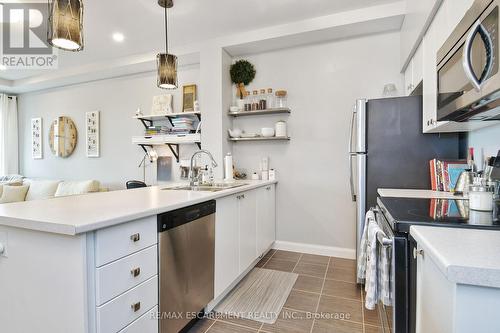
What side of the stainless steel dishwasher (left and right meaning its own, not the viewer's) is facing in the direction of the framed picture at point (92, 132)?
back

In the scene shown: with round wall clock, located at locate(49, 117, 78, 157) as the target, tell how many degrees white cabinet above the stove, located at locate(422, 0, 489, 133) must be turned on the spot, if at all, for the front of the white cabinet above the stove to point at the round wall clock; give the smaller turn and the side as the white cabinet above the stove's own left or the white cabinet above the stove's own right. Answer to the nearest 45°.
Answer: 0° — it already faces it

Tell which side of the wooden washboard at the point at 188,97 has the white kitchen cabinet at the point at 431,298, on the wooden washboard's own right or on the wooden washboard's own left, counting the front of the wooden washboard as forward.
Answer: on the wooden washboard's own left

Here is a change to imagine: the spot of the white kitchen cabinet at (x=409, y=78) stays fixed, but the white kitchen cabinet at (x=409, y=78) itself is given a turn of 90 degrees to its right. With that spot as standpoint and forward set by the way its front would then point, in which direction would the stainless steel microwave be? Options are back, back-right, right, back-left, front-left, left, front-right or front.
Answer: back

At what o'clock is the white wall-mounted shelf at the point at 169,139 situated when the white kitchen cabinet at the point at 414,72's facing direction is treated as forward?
The white wall-mounted shelf is roughly at 12 o'clock from the white kitchen cabinet.

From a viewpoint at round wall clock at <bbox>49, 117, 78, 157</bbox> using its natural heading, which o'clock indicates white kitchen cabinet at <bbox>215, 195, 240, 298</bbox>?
The white kitchen cabinet is roughly at 10 o'clock from the round wall clock.

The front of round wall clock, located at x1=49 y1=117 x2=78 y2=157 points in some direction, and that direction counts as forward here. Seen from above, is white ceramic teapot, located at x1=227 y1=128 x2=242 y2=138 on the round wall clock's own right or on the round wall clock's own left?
on the round wall clock's own left

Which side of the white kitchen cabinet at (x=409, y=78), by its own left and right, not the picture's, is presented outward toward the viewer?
left

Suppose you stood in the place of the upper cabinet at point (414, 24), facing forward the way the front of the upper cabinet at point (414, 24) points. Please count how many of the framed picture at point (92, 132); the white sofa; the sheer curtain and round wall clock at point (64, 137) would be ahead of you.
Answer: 4

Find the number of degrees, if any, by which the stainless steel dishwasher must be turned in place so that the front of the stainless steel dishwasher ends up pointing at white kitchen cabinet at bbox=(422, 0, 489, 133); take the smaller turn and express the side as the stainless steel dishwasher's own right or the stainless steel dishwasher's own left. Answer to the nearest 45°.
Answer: approximately 45° to the stainless steel dishwasher's own left

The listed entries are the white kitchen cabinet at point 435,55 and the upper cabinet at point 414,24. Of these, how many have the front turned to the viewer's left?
2

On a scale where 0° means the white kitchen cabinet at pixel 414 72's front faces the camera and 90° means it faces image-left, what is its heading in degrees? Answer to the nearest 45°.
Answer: approximately 90°
